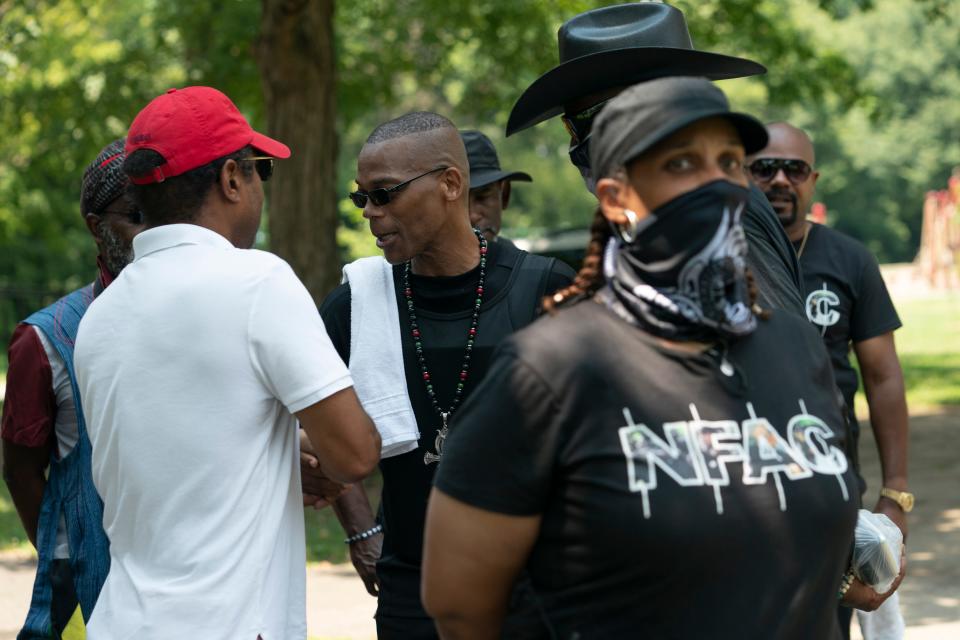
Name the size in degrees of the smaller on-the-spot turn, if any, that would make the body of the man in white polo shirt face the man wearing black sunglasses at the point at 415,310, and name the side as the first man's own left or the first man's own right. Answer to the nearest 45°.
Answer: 0° — they already face them

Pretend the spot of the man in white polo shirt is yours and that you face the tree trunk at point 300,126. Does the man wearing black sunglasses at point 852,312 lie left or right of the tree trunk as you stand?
right

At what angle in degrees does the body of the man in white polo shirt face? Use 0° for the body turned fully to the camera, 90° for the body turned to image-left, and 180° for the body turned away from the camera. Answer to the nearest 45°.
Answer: approximately 225°
